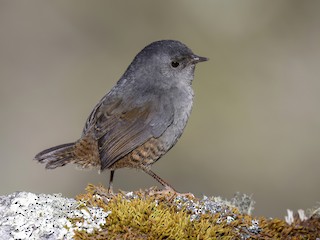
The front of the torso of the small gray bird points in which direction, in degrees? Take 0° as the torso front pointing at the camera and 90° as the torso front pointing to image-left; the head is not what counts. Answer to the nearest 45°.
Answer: approximately 270°
